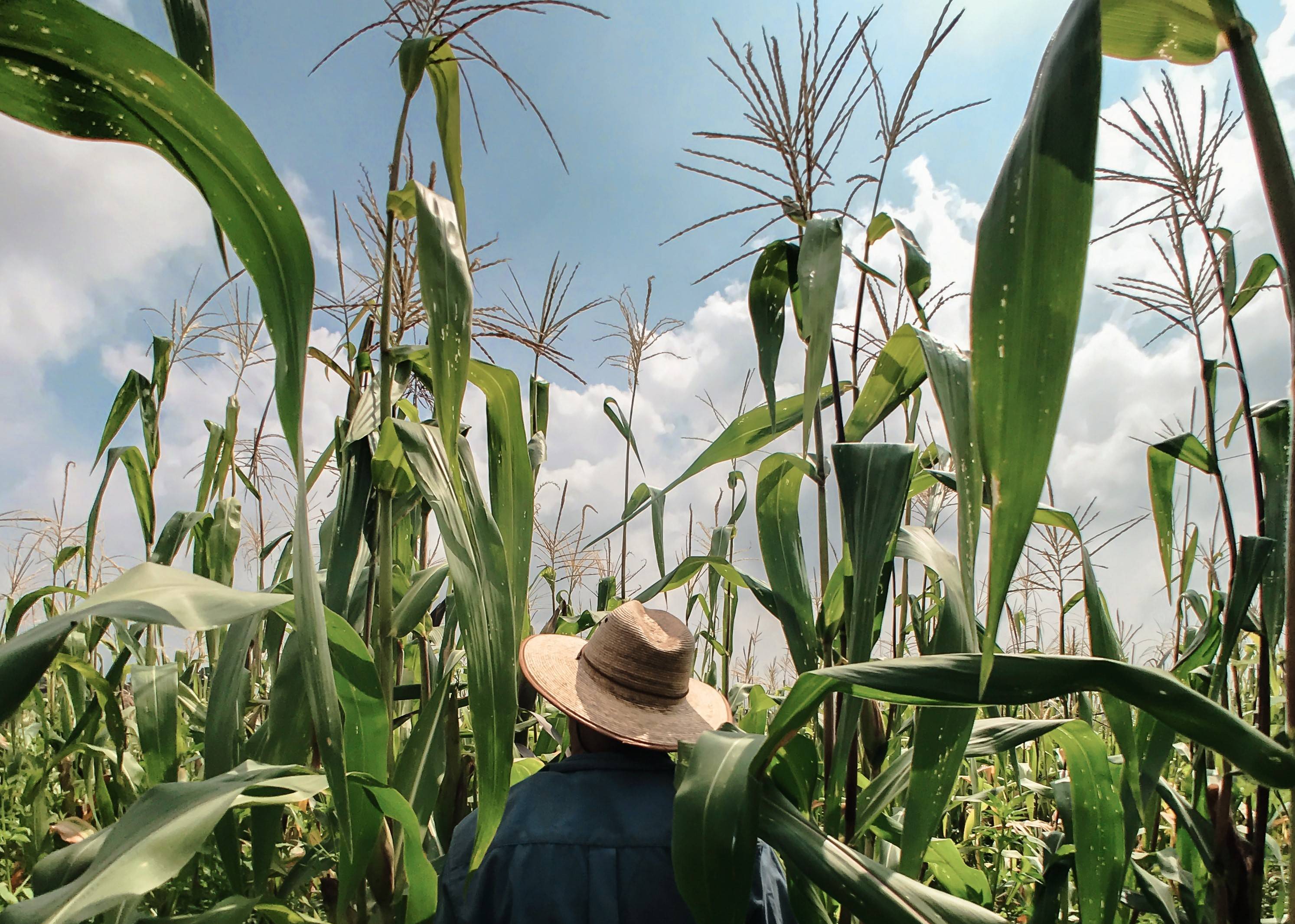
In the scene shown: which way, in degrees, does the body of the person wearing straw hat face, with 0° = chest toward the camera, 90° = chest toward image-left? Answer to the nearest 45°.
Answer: approximately 180°

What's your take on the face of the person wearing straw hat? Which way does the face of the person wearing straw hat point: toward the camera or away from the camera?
away from the camera
